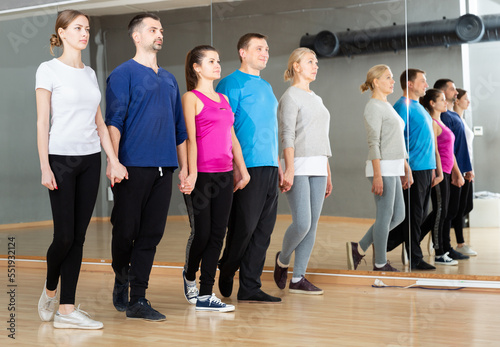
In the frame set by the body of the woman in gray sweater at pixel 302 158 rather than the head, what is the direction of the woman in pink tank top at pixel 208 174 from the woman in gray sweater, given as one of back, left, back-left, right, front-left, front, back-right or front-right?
right

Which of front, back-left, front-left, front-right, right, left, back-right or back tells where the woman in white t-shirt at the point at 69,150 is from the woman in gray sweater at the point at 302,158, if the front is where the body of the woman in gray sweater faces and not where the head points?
right

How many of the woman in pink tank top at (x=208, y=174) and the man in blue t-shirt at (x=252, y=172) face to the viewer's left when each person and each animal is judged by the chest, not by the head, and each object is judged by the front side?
0

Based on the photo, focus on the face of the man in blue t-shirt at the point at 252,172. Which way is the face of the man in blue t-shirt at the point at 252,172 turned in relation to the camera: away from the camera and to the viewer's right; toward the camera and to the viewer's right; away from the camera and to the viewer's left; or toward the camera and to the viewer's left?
toward the camera and to the viewer's right

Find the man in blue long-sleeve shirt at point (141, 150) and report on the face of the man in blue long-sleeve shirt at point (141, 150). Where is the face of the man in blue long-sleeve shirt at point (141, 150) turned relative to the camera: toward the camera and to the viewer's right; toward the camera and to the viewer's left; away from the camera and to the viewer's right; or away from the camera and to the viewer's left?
toward the camera and to the viewer's right

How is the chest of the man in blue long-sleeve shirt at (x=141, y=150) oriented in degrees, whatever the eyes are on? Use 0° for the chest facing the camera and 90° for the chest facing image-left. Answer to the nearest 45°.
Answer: approximately 315°
